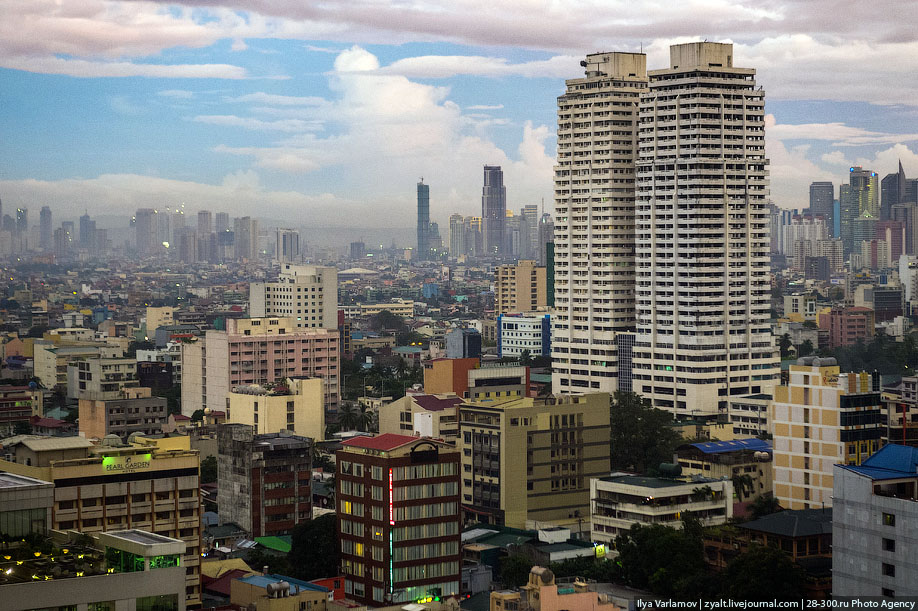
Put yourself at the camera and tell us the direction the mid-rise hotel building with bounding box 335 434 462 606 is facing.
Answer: facing the viewer and to the right of the viewer

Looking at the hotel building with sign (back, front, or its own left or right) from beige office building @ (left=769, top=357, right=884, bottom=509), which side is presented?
left

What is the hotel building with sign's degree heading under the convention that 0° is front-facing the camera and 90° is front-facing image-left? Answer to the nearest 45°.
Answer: approximately 0°

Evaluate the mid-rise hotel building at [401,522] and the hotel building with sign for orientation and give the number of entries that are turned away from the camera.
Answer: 0

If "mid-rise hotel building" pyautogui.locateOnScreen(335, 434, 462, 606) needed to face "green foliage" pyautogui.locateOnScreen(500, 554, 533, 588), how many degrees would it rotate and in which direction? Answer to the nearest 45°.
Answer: approximately 45° to its left

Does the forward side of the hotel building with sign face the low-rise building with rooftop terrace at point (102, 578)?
yes

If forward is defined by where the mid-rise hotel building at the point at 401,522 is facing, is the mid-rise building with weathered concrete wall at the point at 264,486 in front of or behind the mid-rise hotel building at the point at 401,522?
behind

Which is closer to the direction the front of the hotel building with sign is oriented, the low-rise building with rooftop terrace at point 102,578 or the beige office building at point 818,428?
the low-rise building with rooftop terrace

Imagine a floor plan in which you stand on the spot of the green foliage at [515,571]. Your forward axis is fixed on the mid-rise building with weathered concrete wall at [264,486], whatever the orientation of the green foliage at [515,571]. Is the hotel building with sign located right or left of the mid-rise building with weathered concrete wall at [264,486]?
left

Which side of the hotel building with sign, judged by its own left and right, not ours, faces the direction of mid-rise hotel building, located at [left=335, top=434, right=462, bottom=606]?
left
